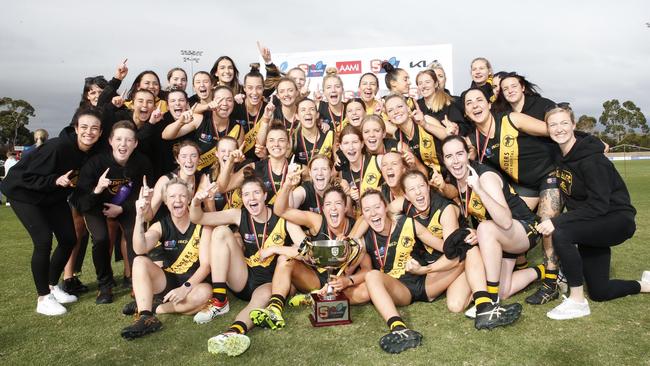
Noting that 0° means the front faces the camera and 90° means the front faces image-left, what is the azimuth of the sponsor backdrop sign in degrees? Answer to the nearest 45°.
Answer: approximately 0°

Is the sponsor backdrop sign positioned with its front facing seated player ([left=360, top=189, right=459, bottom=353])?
yes

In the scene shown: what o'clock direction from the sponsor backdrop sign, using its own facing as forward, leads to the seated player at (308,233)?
The seated player is roughly at 12 o'clock from the sponsor backdrop sign.

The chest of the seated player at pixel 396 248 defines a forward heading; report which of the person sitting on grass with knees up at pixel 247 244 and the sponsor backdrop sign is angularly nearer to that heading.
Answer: the person sitting on grass with knees up

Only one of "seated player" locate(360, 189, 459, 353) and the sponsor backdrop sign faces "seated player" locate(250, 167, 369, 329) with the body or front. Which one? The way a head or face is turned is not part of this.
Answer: the sponsor backdrop sign

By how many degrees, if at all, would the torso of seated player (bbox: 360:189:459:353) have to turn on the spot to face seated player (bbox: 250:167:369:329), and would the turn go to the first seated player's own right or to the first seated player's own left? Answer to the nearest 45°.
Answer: approximately 90° to the first seated player's own right

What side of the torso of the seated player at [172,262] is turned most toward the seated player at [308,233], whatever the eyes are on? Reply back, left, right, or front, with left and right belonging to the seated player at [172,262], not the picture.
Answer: left

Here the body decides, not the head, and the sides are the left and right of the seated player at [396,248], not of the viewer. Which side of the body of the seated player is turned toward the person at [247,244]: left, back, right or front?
right

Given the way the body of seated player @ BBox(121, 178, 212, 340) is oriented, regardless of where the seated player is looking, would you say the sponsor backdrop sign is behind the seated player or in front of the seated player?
behind

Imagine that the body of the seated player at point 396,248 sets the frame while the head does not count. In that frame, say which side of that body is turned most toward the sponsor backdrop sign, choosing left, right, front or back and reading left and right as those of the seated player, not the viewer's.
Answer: back

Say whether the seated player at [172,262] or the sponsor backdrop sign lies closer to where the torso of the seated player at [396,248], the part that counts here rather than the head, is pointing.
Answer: the seated player
